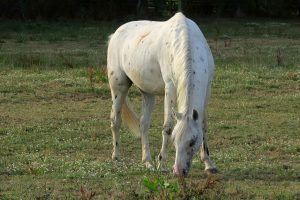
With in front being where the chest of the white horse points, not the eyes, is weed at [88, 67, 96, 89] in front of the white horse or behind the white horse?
behind

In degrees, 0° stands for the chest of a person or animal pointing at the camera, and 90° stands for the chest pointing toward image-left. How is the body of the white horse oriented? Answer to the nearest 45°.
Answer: approximately 315°
